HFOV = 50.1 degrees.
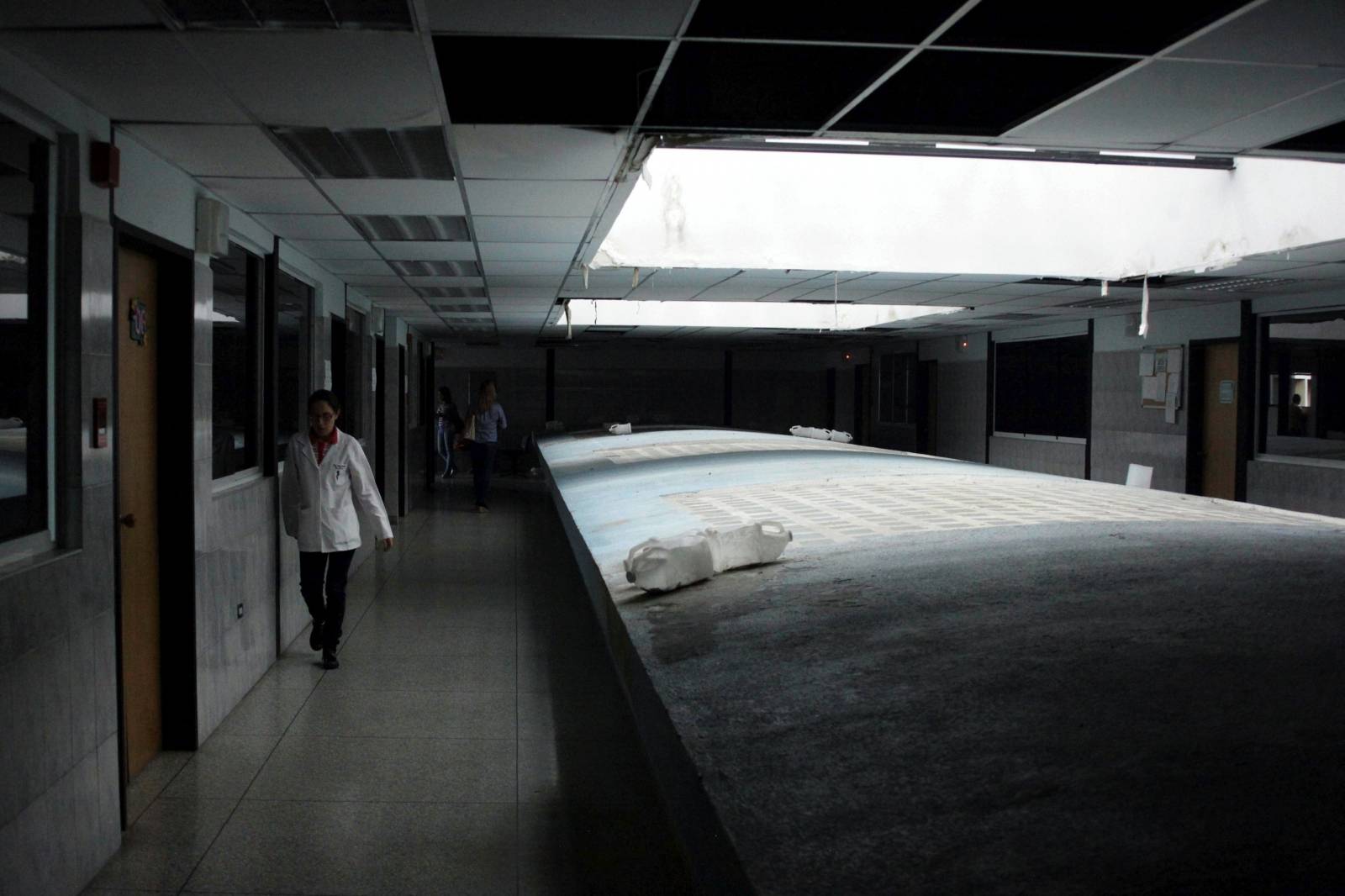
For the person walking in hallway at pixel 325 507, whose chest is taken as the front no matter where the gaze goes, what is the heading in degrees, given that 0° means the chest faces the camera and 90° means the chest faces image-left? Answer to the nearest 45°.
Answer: approximately 0°

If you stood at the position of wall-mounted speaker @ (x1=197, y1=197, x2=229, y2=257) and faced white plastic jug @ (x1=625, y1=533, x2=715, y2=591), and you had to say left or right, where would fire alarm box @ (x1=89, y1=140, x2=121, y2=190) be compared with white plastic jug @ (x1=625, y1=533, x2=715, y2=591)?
right

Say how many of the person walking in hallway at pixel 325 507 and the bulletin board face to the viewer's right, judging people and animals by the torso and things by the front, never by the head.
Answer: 0

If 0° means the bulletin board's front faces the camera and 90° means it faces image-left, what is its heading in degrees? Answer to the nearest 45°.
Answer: approximately 45°

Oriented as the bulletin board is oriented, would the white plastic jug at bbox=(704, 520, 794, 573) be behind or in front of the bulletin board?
in front

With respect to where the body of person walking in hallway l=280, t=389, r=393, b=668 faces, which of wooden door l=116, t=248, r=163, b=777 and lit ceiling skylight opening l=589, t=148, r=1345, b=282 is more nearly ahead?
the wooden door

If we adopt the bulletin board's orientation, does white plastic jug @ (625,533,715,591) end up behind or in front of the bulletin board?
in front

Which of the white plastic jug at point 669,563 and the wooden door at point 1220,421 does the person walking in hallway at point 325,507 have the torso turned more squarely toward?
the white plastic jug

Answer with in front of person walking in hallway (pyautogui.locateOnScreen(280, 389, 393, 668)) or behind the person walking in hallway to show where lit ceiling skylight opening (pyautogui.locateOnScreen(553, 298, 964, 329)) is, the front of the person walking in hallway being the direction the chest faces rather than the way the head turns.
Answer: behind

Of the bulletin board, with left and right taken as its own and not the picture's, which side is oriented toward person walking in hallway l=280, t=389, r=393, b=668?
front
